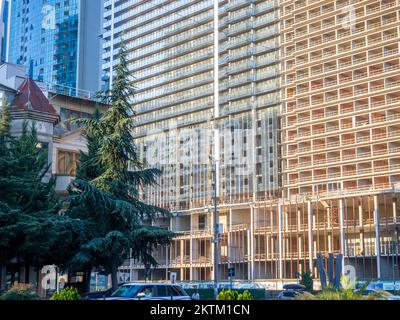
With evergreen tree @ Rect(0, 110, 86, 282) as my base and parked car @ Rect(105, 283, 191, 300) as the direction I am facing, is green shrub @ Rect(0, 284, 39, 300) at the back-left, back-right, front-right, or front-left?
front-right

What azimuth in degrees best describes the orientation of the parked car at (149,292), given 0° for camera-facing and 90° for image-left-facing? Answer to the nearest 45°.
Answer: approximately 45°

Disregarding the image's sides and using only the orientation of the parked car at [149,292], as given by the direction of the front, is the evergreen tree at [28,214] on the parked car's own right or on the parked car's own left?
on the parked car's own right

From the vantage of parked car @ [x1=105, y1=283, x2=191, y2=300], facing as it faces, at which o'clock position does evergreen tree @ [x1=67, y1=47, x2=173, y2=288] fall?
The evergreen tree is roughly at 4 o'clock from the parked car.

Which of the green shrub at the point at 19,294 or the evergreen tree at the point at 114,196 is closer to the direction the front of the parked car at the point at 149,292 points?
the green shrub
